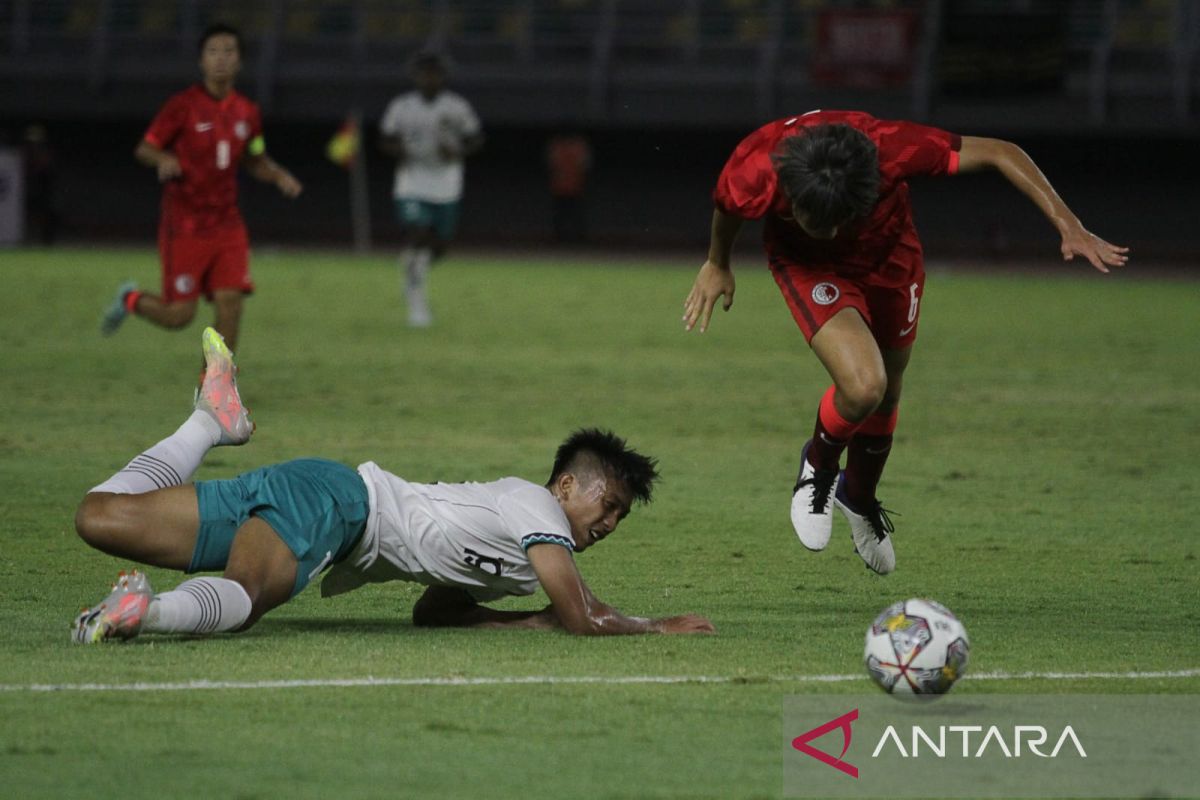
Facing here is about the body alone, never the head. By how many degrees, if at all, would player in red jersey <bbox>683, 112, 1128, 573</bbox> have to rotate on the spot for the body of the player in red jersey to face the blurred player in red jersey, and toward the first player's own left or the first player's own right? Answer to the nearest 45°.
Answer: approximately 135° to the first player's own right

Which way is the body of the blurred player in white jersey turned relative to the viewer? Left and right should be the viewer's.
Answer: facing the viewer

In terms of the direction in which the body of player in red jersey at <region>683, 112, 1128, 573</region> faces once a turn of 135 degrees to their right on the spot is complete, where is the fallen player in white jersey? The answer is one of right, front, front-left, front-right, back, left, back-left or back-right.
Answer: left

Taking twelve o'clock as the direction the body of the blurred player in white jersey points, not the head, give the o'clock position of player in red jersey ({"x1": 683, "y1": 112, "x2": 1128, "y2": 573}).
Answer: The player in red jersey is roughly at 12 o'clock from the blurred player in white jersey.

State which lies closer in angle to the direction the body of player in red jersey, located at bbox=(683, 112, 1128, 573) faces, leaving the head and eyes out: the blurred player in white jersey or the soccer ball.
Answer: the soccer ball

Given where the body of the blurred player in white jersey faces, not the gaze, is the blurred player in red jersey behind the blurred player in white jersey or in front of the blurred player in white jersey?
in front

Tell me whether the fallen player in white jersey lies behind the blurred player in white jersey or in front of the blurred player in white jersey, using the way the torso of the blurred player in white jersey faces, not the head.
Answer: in front

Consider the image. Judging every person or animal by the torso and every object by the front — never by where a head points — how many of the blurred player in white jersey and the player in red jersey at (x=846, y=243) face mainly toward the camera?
2

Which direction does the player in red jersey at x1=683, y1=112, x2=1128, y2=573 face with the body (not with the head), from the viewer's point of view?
toward the camera

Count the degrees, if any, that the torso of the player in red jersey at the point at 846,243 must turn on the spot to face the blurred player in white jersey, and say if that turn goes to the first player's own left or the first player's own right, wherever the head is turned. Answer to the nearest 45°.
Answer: approximately 180°

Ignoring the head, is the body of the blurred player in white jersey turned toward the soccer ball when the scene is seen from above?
yes

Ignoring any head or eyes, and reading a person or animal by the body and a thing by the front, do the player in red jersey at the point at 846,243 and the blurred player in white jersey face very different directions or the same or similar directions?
same or similar directions

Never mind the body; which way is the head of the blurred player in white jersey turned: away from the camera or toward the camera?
toward the camera

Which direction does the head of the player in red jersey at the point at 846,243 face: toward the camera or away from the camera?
toward the camera

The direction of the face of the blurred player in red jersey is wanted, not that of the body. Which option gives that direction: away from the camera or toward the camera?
toward the camera

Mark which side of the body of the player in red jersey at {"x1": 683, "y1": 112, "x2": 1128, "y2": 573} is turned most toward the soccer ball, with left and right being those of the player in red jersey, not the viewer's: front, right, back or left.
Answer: front
